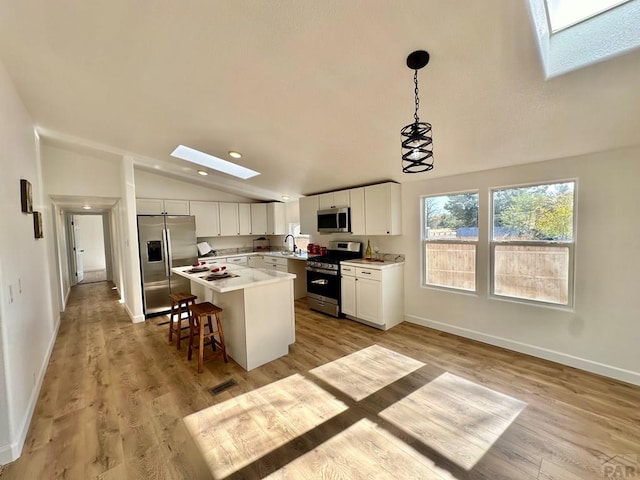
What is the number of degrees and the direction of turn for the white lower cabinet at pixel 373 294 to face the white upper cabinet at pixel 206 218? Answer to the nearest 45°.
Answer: approximately 45° to its right

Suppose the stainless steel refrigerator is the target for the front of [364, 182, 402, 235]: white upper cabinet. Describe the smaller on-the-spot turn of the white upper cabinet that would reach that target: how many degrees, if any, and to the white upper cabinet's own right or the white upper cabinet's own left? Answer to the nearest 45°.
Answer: approximately 45° to the white upper cabinet's own right

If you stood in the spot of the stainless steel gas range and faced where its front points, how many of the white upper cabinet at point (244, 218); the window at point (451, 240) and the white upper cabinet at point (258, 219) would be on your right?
2

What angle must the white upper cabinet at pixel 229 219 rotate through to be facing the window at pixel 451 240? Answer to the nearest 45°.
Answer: approximately 45° to its left

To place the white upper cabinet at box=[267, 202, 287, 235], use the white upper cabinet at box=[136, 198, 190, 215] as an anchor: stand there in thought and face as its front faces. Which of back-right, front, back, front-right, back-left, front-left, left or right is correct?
left

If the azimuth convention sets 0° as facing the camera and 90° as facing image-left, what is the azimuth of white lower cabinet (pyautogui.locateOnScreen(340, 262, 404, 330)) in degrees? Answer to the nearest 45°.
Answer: approximately 45°

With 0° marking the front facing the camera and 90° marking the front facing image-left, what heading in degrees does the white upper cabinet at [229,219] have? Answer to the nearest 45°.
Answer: approximately 0°

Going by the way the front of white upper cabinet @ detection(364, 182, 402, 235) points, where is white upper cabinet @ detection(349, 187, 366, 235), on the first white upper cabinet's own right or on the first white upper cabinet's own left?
on the first white upper cabinet's own right

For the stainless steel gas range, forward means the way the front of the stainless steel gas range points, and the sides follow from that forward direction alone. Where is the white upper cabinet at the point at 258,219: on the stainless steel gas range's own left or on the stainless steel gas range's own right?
on the stainless steel gas range's own right
